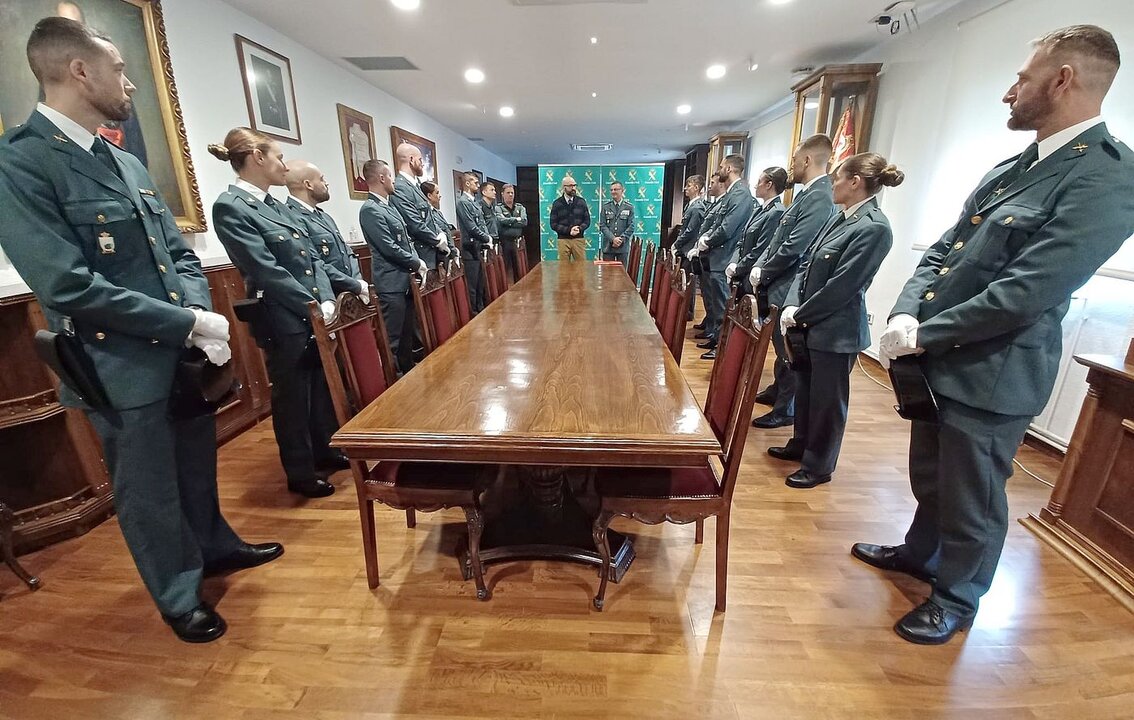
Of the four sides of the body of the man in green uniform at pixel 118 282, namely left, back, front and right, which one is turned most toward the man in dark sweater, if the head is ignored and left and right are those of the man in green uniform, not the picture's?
left

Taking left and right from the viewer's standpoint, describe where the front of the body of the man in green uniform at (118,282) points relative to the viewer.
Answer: facing the viewer and to the right of the viewer

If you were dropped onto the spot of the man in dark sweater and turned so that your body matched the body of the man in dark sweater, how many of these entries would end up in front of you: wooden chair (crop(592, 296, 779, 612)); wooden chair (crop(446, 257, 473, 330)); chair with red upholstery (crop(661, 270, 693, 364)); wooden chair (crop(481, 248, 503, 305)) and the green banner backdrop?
4

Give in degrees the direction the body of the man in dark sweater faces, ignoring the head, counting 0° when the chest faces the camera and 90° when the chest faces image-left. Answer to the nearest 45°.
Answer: approximately 0°

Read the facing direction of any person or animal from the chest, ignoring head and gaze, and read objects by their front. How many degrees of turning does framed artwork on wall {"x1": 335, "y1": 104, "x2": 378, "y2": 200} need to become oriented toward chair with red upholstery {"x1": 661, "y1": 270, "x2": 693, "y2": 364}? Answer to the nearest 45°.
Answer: approximately 45° to its right

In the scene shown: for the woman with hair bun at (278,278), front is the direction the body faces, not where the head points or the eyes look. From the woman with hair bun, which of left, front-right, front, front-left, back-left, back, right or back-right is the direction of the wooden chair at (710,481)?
front

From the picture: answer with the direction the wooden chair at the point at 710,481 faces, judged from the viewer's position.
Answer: facing to the left of the viewer

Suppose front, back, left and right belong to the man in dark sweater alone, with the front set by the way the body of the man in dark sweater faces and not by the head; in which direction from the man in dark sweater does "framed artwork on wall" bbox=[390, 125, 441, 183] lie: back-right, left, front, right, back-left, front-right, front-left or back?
right

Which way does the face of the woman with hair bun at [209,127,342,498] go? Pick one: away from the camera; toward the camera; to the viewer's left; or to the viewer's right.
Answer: to the viewer's right

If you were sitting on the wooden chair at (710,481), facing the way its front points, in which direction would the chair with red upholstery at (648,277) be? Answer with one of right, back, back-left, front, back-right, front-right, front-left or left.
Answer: right

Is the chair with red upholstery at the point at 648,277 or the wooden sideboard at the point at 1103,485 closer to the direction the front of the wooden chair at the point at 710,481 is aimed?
the chair with red upholstery

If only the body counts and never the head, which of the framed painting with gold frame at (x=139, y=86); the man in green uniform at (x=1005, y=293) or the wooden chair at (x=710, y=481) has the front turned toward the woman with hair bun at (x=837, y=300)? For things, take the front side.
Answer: the framed painting with gold frame

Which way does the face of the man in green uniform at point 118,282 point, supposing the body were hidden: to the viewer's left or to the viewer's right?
to the viewer's right

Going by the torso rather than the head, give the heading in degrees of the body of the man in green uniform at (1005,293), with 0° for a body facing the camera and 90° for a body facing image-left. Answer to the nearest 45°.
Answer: approximately 45°

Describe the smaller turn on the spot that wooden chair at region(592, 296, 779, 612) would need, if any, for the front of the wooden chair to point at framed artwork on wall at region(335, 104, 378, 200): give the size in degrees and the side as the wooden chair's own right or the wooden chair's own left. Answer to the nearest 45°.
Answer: approximately 45° to the wooden chair's own right

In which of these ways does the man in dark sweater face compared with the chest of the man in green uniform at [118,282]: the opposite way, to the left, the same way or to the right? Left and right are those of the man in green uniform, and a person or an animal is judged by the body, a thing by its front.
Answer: to the right

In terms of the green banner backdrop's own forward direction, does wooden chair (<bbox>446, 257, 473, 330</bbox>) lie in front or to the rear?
in front

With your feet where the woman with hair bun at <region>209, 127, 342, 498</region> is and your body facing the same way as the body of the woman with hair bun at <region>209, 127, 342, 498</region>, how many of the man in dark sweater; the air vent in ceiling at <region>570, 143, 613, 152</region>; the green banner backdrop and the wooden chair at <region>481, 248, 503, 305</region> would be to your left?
4
